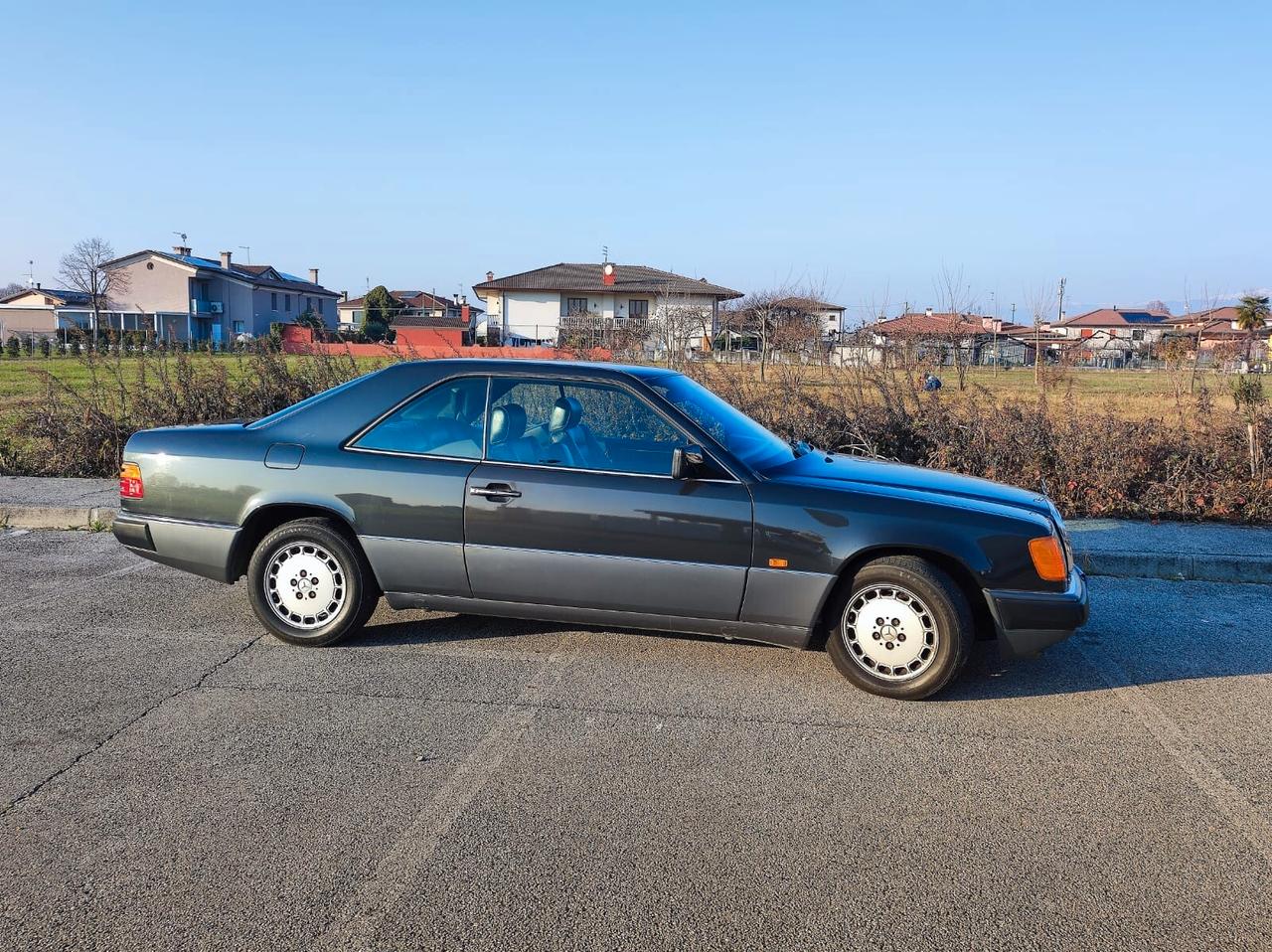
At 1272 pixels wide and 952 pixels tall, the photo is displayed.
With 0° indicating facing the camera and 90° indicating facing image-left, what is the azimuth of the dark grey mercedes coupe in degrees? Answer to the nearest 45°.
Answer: approximately 270°

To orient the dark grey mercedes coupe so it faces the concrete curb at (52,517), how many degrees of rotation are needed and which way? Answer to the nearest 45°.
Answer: approximately 135° to its left

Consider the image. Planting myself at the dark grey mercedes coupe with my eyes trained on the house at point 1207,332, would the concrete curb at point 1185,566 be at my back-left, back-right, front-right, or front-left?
front-right

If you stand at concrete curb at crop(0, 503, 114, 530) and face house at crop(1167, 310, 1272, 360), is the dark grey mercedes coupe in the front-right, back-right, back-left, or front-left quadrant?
front-right

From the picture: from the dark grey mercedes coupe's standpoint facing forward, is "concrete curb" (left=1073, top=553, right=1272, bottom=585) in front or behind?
in front

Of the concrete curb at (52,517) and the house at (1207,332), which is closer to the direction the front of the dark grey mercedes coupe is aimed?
the house

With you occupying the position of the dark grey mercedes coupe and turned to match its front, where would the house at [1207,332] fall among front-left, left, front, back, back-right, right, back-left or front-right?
front-left
